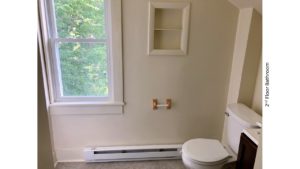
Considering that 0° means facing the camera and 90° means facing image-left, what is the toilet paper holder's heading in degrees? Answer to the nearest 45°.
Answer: approximately 0°

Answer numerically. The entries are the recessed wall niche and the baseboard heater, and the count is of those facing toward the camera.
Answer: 2

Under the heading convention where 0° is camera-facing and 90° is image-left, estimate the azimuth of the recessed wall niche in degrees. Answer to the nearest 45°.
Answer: approximately 0°

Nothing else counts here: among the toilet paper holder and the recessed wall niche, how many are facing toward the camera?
2

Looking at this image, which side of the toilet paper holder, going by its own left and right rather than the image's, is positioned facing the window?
right
